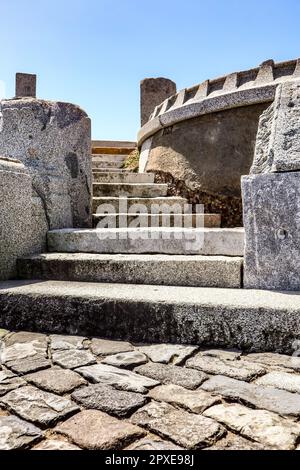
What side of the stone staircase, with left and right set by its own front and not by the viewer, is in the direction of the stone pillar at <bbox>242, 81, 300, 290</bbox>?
left

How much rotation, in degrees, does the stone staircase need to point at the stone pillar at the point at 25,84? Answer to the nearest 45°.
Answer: approximately 180°

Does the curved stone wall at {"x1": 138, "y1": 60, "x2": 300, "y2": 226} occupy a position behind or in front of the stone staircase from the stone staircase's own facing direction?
behind

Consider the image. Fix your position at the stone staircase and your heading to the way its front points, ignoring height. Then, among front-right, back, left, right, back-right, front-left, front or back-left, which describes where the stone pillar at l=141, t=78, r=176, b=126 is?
back

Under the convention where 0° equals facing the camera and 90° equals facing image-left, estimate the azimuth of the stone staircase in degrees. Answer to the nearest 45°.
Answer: approximately 0°

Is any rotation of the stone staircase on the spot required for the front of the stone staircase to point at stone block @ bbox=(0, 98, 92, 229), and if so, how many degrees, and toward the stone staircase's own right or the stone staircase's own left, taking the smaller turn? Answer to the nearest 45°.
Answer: approximately 135° to the stone staircase's own right
